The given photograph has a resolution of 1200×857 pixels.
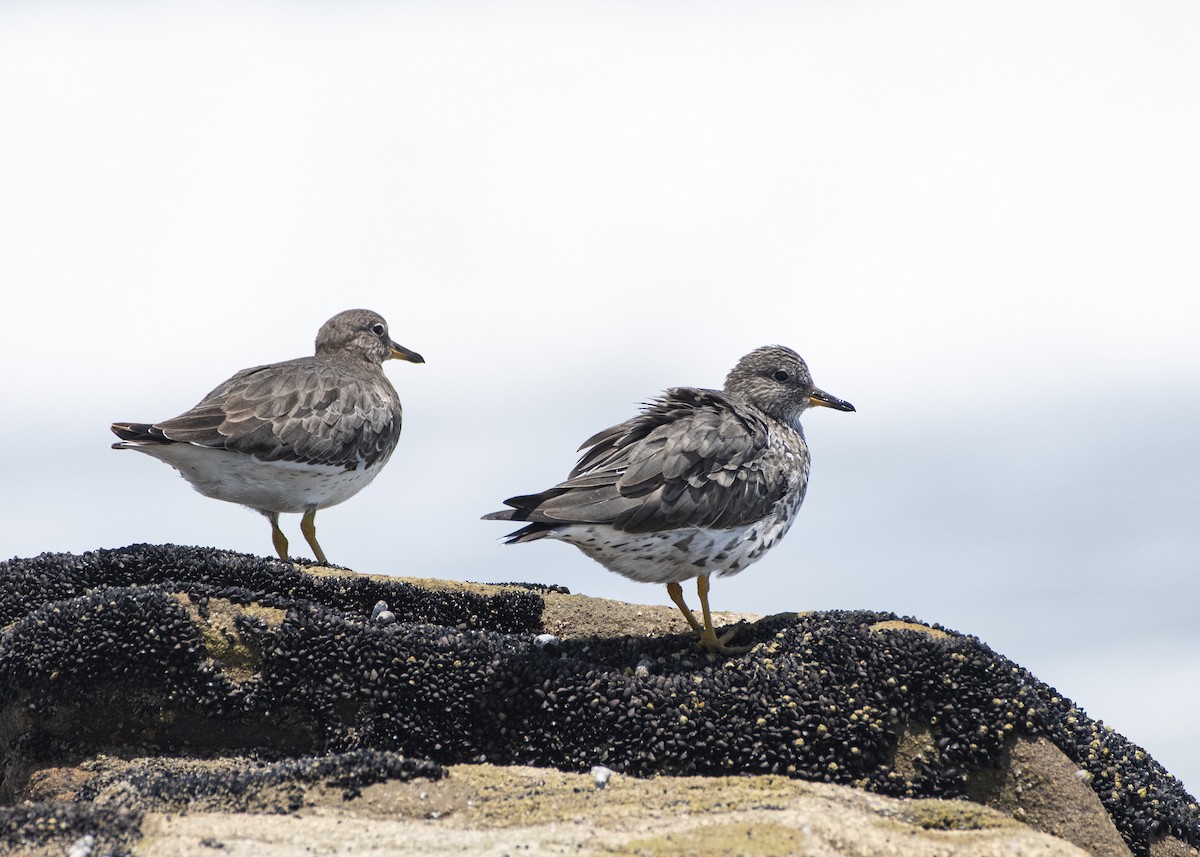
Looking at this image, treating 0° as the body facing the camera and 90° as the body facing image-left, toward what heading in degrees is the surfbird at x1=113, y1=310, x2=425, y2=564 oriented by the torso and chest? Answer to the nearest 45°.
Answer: approximately 270°

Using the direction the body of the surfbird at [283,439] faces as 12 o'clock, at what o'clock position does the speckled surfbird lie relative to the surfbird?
The speckled surfbird is roughly at 2 o'clock from the surfbird.

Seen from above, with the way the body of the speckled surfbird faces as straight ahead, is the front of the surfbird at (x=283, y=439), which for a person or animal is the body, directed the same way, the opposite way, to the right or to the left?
the same way

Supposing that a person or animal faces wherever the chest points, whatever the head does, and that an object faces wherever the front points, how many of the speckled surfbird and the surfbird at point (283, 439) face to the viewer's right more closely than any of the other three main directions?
2

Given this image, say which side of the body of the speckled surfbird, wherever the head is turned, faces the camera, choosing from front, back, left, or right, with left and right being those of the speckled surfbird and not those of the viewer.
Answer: right

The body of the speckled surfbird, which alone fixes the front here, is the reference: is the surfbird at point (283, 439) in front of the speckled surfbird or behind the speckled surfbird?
behind
